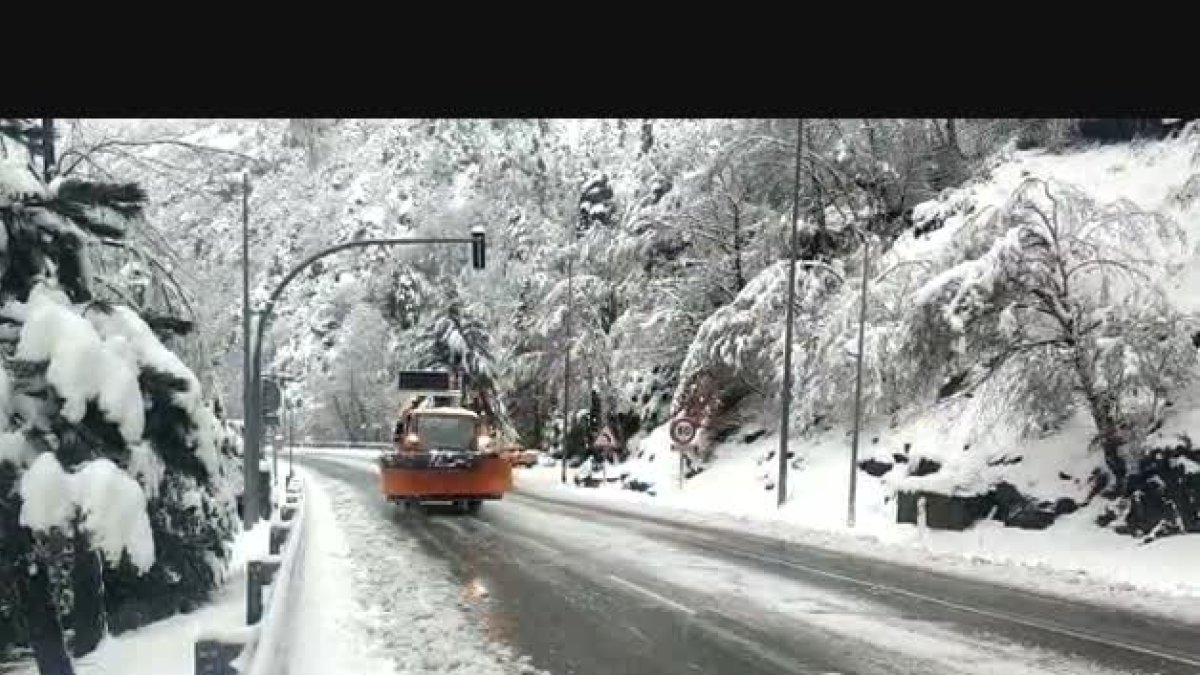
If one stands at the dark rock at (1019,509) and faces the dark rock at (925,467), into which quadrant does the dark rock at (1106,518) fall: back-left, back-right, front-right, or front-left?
back-right

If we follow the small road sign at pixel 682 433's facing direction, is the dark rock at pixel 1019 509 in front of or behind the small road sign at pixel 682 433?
in front

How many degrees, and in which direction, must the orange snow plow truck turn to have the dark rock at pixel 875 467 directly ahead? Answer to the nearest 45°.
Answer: approximately 90° to its left

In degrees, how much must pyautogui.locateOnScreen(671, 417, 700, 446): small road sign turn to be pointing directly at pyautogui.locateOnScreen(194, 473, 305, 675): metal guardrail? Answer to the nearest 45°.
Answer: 0° — it already faces it

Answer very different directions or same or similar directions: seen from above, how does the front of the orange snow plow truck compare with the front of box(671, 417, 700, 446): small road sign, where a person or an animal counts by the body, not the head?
same or similar directions

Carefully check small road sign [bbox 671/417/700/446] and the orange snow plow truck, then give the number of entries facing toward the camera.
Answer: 2

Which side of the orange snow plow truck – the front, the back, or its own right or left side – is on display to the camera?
front

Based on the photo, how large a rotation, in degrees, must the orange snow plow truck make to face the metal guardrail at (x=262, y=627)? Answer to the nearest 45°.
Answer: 0° — it already faces it

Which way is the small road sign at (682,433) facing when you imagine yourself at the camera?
facing the viewer

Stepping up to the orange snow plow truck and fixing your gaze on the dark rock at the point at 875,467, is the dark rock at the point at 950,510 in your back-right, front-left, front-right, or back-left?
front-right
